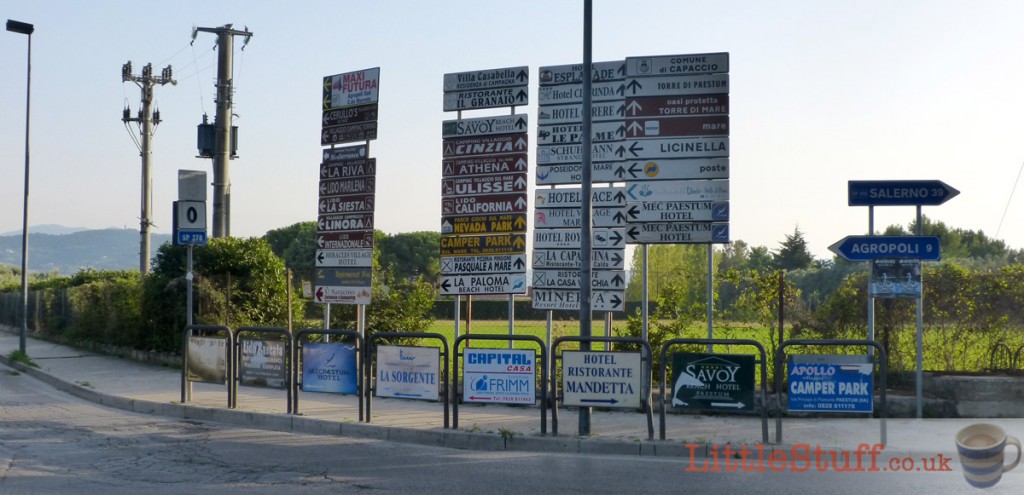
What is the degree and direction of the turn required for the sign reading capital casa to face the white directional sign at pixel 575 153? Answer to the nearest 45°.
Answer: approximately 180°

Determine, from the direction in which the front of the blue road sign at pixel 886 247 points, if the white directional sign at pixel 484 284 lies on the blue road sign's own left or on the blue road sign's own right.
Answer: on the blue road sign's own right

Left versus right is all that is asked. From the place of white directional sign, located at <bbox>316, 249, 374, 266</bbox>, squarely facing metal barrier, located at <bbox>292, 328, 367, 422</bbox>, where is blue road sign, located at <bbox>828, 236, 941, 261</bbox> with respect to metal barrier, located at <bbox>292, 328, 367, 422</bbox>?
left

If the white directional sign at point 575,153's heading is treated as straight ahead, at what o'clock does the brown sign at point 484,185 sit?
The brown sign is roughly at 3 o'clock from the white directional sign.

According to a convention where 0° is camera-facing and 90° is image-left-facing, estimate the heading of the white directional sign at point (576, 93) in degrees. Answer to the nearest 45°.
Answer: approximately 0°

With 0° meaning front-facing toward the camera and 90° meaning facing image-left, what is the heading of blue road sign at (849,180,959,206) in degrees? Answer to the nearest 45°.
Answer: approximately 0°

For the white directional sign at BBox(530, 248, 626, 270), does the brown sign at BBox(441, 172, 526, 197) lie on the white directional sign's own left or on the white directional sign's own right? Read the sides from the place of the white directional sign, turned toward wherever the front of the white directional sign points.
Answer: on the white directional sign's own right
